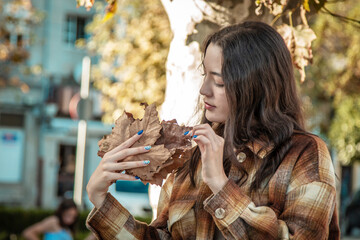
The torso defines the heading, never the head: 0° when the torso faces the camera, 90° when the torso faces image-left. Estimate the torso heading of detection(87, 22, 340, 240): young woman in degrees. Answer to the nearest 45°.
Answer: approximately 45°

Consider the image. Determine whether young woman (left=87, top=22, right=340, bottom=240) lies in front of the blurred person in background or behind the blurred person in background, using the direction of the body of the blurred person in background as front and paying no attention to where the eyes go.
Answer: in front

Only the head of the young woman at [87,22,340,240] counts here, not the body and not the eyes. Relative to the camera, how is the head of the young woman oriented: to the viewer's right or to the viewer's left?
to the viewer's left

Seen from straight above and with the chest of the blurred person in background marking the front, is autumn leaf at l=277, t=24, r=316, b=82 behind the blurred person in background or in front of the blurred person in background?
in front

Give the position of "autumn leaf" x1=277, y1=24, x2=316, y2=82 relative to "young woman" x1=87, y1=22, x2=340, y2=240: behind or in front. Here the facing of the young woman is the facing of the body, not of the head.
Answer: behind

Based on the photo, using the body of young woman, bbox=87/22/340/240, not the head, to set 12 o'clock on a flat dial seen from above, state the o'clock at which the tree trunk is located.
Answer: The tree trunk is roughly at 4 o'clock from the young woman.

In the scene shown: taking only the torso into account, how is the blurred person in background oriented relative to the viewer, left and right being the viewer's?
facing the viewer and to the right of the viewer

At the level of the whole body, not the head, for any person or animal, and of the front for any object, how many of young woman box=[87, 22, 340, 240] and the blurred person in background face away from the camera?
0
